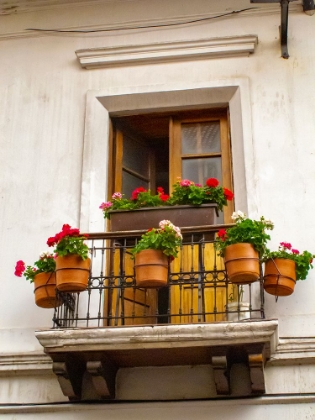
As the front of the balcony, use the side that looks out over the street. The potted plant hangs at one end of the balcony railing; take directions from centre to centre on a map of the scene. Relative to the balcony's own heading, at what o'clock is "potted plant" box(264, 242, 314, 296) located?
The potted plant is roughly at 9 o'clock from the balcony.

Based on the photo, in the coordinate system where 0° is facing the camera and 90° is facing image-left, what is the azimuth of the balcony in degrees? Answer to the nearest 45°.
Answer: approximately 0°
